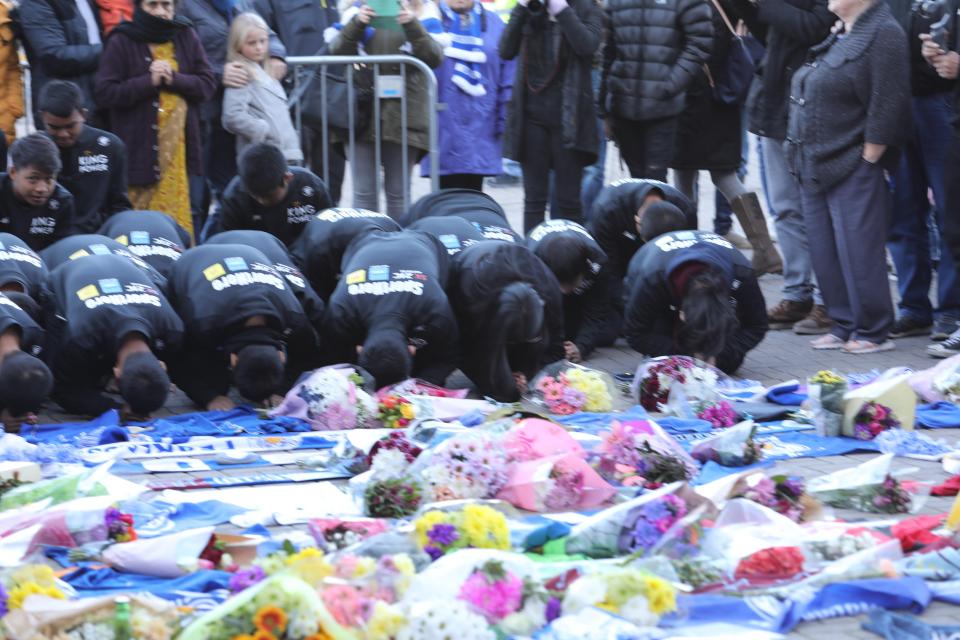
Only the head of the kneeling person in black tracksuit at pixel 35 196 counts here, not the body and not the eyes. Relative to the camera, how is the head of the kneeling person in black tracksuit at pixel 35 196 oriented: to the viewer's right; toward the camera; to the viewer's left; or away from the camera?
toward the camera

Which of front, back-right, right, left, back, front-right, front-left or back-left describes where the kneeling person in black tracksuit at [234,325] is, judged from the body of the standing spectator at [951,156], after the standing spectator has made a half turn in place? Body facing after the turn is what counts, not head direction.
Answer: back-right

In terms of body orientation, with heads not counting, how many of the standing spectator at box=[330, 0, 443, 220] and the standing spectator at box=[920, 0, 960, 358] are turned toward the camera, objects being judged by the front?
1

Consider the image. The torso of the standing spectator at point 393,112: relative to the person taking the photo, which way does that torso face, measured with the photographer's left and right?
facing the viewer

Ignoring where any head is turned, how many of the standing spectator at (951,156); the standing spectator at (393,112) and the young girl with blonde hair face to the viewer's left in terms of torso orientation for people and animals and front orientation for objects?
1

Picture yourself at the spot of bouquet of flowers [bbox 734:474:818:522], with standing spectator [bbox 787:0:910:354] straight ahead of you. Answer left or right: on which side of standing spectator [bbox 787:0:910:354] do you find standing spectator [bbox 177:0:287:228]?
left

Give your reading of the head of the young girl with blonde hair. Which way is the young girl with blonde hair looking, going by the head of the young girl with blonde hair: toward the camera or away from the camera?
toward the camera

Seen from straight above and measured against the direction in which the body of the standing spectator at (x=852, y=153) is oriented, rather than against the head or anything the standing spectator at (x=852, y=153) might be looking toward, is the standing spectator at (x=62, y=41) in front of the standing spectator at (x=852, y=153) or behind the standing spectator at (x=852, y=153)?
in front

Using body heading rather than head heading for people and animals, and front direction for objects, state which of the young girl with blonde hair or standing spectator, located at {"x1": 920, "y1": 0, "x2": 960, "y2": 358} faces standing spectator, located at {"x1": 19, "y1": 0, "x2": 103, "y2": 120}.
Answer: standing spectator, located at {"x1": 920, "y1": 0, "x2": 960, "y2": 358}

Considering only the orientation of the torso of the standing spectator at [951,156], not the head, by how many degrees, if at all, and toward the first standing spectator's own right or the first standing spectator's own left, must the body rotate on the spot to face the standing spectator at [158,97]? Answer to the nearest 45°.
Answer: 0° — they already face them

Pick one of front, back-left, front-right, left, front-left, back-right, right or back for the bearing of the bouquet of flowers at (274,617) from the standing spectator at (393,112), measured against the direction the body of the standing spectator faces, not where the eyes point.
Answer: front

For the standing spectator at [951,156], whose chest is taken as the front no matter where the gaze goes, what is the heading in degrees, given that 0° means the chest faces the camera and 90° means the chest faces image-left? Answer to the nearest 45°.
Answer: approximately 90°

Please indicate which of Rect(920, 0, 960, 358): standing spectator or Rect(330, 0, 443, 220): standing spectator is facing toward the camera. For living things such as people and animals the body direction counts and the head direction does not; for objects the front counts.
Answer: Rect(330, 0, 443, 220): standing spectator

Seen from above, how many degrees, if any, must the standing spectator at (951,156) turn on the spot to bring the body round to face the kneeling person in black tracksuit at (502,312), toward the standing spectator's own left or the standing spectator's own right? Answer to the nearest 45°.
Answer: approximately 45° to the standing spectator's own left

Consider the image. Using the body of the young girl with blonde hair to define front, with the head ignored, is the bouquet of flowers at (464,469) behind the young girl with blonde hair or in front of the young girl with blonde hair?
in front

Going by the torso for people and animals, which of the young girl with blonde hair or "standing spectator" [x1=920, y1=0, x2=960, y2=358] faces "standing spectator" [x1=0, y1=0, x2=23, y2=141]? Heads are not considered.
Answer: "standing spectator" [x1=920, y1=0, x2=960, y2=358]
